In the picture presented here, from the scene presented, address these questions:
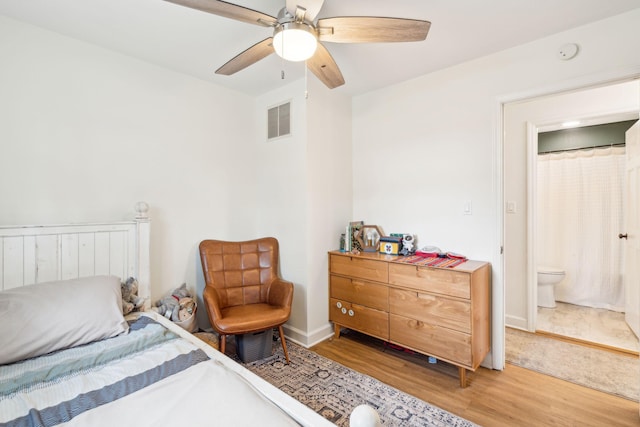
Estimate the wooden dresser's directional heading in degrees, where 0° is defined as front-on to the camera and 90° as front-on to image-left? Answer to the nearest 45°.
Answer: approximately 45°

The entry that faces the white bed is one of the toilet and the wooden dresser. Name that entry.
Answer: the wooden dresser

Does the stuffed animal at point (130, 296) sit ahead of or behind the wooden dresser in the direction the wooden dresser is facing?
ahead

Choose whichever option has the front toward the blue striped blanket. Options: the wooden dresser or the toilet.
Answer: the wooden dresser

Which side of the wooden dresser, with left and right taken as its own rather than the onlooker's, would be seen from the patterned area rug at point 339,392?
front

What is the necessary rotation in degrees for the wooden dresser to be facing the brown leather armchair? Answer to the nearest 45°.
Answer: approximately 45° to its right
